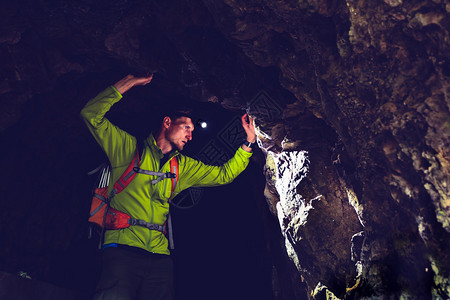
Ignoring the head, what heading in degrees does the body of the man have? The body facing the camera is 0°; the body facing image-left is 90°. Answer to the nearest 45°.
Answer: approximately 315°

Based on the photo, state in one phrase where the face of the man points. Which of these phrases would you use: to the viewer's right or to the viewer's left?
to the viewer's right
